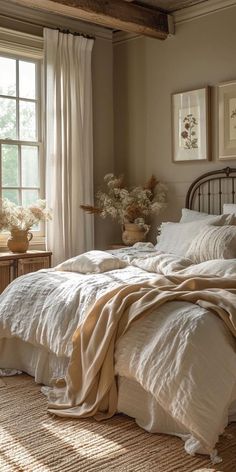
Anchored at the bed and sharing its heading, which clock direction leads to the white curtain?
The white curtain is roughly at 4 o'clock from the bed.

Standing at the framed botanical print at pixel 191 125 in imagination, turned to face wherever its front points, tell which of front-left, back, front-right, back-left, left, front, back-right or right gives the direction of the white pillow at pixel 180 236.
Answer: front-left

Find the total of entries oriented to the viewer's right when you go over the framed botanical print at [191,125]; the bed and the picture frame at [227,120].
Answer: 0

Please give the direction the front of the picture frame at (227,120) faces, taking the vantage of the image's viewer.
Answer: facing the viewer and to the left of the viewer

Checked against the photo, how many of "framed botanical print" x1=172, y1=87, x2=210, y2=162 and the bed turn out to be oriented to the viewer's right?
0

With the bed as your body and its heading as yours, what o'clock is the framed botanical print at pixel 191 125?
The framed botanical print is roughly at 5 o'clock from the bed.

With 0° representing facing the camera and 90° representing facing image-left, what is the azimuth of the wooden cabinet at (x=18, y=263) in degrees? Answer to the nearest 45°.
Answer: approximately 315°
